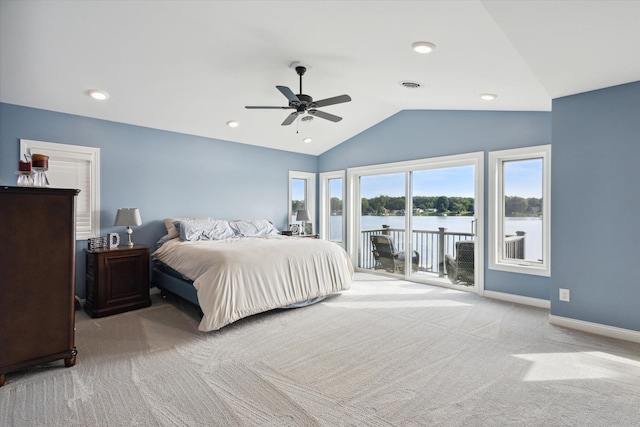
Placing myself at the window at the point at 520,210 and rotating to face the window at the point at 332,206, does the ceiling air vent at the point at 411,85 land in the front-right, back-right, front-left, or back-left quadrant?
front-left

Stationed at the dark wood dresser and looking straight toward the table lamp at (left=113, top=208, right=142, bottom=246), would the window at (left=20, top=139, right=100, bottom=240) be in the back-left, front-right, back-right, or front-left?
front-left

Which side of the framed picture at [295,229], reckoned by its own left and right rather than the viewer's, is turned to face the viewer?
front

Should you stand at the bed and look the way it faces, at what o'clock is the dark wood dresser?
The dark wood dresser is roughly at 3 o'clock from the bed.

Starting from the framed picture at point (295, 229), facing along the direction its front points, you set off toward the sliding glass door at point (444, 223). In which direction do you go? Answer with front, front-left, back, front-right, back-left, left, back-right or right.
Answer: front-left

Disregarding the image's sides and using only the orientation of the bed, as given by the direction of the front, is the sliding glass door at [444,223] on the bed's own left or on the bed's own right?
on the bed's own left

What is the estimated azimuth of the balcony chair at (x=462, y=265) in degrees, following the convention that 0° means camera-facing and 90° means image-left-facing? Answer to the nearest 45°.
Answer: approximately 135°

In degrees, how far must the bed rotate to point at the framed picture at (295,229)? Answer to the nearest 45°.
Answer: approximately 135° to its left

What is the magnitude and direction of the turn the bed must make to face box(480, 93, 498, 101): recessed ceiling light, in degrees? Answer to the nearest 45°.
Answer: approximately 45° to its left

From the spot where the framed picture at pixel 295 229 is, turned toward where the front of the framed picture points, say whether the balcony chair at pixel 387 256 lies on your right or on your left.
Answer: on your left

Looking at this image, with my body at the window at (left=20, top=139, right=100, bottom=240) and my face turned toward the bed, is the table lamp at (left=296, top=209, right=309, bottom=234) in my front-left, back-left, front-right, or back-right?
front-left

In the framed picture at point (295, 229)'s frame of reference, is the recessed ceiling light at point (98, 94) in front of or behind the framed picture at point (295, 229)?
in front

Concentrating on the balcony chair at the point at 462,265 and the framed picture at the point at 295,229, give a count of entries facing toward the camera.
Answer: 1
